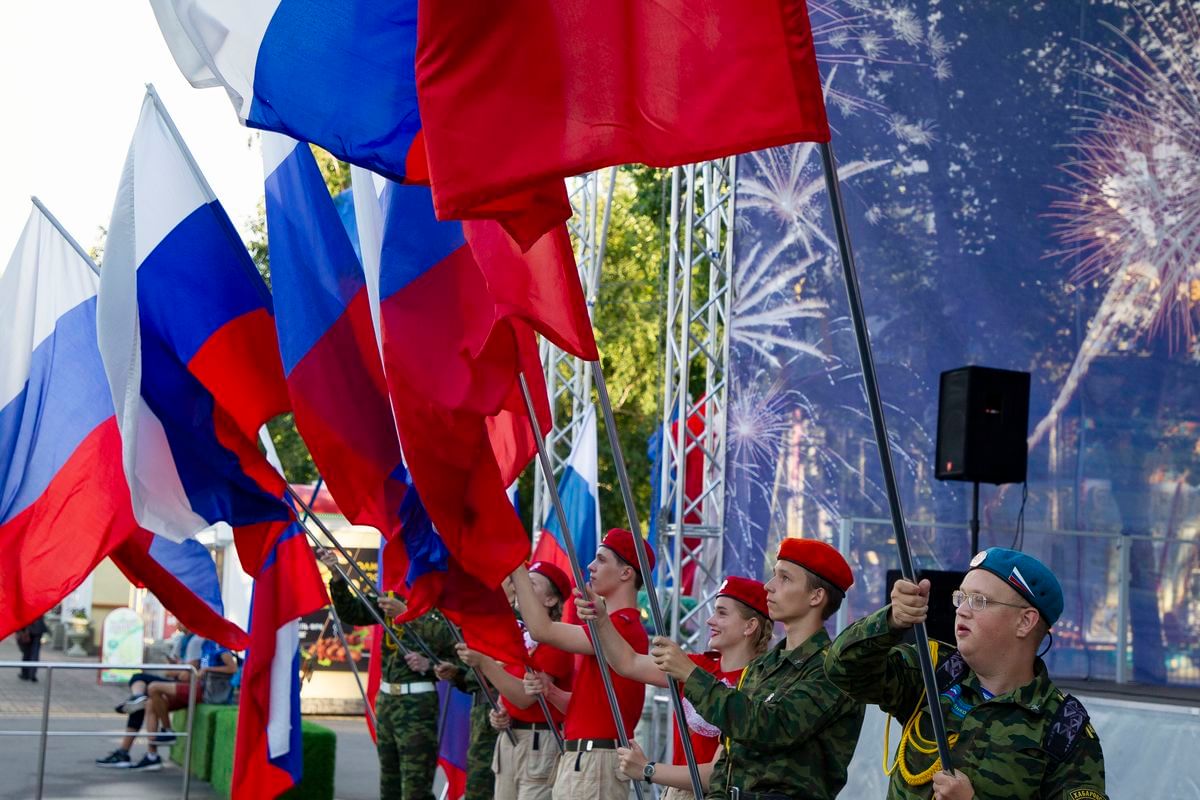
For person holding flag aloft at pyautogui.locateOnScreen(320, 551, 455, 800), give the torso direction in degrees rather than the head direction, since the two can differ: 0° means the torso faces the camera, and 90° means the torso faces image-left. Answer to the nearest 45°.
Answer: approximately 45°

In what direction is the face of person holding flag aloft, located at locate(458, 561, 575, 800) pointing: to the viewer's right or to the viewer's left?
to the viewer's left

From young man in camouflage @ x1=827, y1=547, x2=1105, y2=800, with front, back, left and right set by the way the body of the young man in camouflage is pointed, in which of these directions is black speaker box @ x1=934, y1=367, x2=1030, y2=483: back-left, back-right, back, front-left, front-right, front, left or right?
back-right

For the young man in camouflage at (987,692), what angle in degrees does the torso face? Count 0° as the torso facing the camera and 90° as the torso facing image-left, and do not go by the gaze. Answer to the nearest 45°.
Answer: approximately 45°

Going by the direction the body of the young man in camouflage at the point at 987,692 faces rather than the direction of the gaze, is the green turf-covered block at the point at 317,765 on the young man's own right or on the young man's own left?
on the young man's own right

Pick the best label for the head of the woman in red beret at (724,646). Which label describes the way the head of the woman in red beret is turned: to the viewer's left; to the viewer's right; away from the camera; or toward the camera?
to the viewer's left

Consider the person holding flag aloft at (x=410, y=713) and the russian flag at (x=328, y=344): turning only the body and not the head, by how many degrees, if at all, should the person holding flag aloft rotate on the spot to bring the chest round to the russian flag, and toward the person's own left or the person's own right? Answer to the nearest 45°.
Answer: approximately 45° to the person's own left

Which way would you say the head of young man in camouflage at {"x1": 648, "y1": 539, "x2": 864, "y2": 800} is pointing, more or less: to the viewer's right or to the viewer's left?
to the viewer's left

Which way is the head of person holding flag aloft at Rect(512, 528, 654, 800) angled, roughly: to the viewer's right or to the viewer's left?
to the viewer's left

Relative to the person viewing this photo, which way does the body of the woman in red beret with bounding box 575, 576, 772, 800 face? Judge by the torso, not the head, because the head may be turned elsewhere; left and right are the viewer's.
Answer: facing to the left of the viewer
